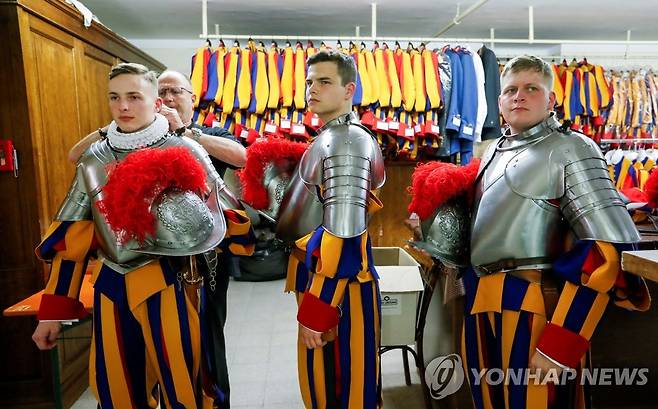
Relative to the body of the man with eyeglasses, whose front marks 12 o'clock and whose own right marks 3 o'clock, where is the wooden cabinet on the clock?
The wooden cabinet is roughly at 3 o'clock from the man with eyeglasses.

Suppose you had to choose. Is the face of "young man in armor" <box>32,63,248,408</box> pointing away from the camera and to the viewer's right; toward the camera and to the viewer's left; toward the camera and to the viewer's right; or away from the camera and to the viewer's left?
toward the camera and to the viewer's left

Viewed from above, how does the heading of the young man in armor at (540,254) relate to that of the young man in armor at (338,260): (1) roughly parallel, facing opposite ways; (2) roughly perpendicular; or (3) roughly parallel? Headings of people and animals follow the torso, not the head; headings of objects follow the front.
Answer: roughly parallel

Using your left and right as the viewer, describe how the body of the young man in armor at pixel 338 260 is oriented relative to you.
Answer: facing to the left of the viewer

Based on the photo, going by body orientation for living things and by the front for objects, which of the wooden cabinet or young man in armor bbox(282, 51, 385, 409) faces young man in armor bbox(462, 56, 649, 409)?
the wooden cabinet

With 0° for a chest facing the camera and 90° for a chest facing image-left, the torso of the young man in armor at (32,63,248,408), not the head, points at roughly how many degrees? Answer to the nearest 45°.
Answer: approximately 45°

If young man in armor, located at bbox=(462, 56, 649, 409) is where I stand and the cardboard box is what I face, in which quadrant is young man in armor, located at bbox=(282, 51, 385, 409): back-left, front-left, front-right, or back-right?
front-left

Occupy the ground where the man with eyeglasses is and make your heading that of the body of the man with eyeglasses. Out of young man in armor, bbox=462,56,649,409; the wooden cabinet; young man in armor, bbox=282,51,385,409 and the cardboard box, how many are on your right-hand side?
1

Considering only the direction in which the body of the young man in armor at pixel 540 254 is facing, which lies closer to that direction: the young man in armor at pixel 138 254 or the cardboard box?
the young man in armor

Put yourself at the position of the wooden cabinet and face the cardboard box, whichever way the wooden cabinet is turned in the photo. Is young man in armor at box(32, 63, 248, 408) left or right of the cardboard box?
right

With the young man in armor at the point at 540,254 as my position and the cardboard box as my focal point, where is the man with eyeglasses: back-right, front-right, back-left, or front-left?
front-left

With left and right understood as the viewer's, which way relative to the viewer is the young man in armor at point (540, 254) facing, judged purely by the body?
facing the viewer and to the left of the viewer

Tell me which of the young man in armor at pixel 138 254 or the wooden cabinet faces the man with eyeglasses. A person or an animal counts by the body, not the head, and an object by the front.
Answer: the wooden cabinet

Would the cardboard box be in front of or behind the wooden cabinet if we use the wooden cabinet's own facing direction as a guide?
in front
